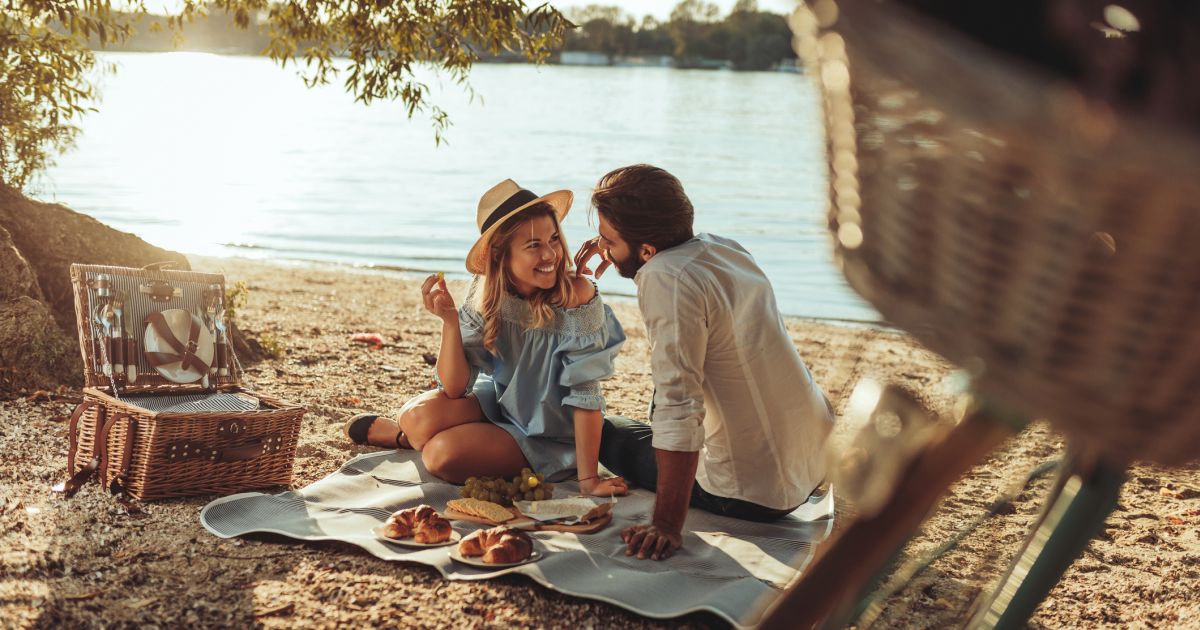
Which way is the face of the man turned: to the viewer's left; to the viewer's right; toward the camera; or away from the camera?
to the viewer's left

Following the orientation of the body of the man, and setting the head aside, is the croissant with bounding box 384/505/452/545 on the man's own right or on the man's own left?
on the man's own left

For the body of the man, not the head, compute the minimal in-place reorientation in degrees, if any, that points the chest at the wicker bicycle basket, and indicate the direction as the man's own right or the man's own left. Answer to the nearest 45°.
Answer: approximately 135° to the man's own left

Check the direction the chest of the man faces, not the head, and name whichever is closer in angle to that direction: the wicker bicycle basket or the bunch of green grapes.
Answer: the bunch of green grapes

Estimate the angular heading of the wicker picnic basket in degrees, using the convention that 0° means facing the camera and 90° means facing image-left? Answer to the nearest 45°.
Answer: approximately 315°

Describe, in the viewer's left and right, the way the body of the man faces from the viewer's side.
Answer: facing away from the viewer and to the left of the viewer

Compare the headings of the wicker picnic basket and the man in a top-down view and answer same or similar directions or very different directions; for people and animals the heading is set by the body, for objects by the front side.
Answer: very different directions

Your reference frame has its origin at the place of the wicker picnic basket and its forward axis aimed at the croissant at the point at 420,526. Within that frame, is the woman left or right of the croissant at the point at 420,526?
left

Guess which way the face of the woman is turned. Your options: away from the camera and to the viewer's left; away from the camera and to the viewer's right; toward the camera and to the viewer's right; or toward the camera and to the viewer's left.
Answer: toward the camera and to the viewer's right
